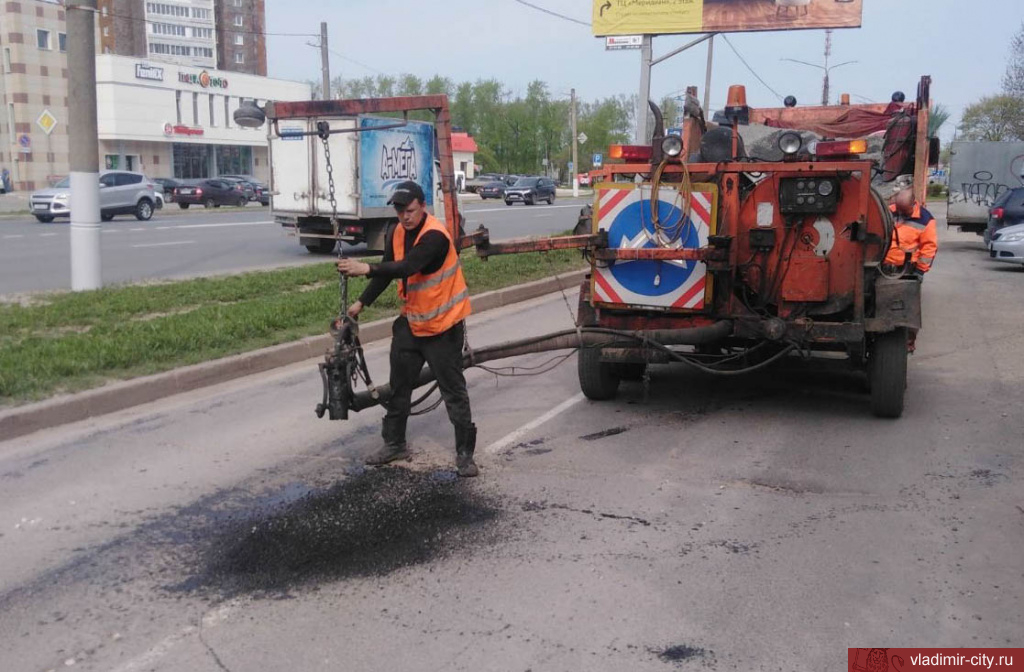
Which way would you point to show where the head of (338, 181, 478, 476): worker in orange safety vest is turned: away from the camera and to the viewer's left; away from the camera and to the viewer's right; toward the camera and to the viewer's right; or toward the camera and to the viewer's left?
toward the camera and to the viewer's left

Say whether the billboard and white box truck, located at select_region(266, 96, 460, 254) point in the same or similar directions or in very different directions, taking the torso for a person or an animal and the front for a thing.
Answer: very different directions

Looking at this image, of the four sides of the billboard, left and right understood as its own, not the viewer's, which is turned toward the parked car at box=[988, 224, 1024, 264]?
front

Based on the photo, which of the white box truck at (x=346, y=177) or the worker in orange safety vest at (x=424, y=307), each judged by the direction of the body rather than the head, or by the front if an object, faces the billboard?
the white box truck

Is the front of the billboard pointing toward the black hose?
yes

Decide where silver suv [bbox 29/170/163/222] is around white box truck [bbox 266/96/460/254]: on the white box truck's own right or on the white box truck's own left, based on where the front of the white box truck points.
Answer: on the white box truck's own left

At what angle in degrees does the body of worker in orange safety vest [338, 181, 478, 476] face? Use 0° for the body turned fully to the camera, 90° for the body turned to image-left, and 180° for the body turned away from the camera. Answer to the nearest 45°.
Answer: approximately 45°

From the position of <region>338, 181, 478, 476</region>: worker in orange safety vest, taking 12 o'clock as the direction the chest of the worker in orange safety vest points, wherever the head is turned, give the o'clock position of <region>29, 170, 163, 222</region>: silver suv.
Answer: The silver suv is roughly at 4 o'clock from the worker in orange safety vest.

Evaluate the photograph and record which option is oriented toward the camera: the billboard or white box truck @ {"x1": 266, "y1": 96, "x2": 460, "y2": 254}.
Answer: the billboard

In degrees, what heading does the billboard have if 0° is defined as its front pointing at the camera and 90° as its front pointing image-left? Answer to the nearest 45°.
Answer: approximately 0°

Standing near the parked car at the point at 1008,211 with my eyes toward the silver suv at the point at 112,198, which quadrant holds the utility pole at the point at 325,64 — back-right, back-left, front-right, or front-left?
front-right

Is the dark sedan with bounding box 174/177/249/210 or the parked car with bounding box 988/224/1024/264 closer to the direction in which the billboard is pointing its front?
the parked car

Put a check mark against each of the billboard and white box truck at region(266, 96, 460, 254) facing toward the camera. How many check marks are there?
1

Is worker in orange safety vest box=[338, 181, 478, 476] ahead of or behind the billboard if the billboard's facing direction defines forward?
ahead

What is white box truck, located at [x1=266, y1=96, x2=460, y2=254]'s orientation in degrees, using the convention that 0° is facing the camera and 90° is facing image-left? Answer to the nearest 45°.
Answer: approximately 225°

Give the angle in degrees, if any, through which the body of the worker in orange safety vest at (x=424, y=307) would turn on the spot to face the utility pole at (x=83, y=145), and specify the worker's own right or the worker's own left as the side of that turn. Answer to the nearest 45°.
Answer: approximately 90° to the worker's own right

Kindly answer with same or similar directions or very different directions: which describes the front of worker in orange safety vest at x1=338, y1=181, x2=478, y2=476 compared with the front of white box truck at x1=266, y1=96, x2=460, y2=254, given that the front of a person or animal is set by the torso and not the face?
very different directions
